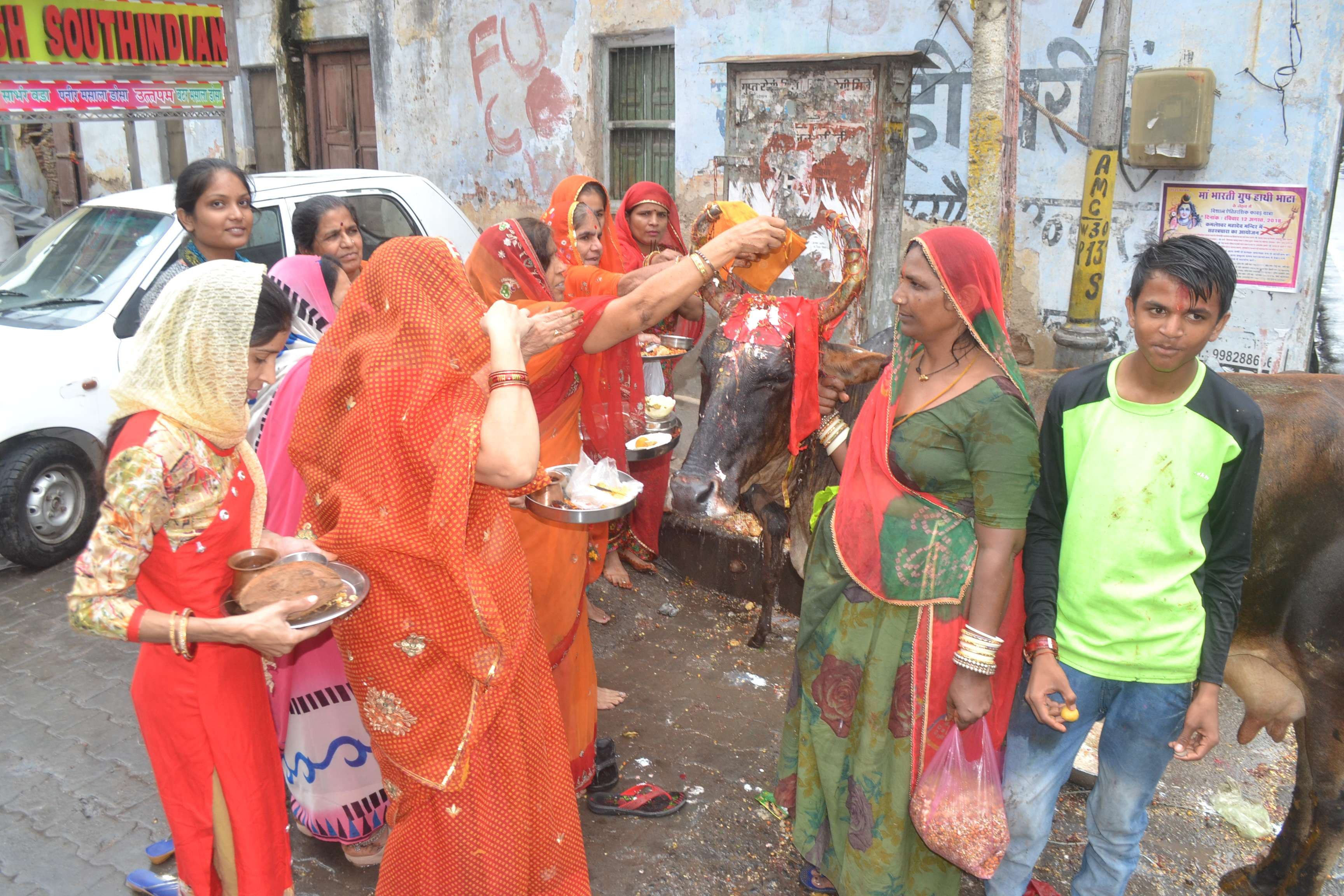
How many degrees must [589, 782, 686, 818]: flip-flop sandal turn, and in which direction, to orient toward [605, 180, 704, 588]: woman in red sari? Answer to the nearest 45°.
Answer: approximately 90° to its left

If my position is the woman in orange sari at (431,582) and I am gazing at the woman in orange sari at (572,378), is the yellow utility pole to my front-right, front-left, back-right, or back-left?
front-right

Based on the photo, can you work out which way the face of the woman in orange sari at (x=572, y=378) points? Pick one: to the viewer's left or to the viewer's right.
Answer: to the viewer's right

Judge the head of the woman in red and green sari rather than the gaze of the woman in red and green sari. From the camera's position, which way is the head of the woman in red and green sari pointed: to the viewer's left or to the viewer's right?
to the viewer's left

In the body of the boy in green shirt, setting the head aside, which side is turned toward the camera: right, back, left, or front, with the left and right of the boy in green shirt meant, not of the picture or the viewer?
front

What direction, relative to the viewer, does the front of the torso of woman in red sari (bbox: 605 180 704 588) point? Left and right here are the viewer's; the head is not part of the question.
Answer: facing the viewer and to the right of the viewer

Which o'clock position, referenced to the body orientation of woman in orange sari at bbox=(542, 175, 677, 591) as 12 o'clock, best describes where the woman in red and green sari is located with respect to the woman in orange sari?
The woman in red and green sari is roughly at 1 o'clock from the woman in orange sari.

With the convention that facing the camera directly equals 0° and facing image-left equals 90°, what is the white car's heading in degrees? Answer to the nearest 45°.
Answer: approximately 45°

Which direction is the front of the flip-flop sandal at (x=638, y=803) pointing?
to the viewer's right
